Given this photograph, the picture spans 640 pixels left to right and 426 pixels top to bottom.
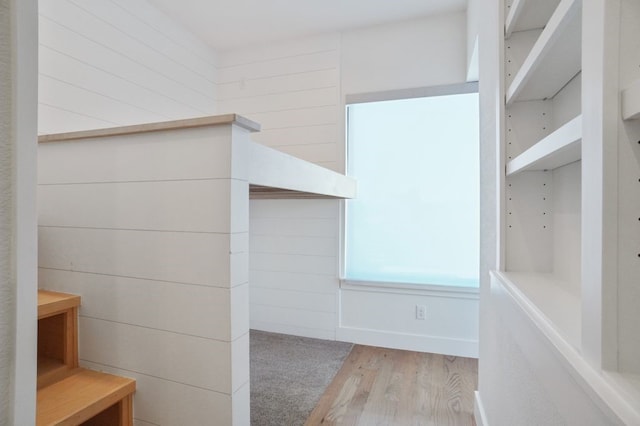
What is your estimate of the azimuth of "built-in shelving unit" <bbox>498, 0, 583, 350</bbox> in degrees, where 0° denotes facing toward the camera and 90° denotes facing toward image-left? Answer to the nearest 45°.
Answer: approximately 90°

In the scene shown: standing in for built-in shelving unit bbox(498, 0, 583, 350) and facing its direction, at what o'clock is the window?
The window is roughly at 2 o'clock from the built-in shelving unit.

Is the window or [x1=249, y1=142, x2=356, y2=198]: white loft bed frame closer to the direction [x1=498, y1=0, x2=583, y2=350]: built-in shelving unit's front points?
the white loft bed frame

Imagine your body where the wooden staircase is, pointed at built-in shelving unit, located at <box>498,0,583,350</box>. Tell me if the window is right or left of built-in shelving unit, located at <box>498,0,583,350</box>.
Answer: left

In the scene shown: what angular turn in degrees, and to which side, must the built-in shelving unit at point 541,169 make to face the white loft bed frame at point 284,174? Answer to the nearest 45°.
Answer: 0° — it already faces it
